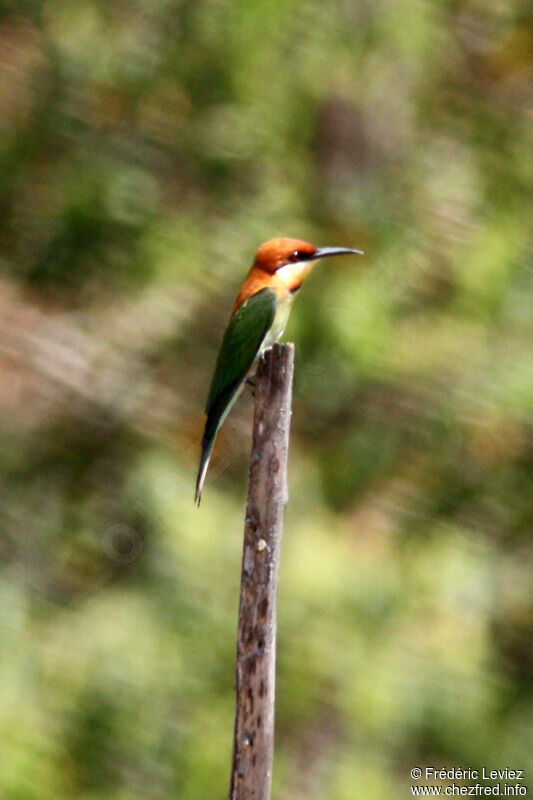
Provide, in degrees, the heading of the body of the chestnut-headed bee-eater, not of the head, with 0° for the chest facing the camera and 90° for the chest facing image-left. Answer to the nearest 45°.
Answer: approximately 270°
